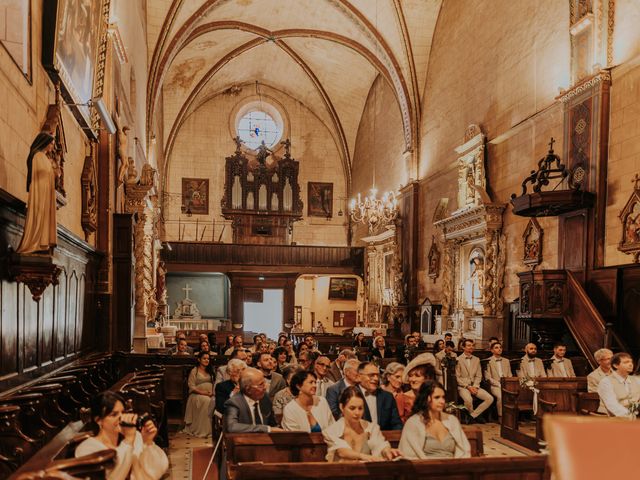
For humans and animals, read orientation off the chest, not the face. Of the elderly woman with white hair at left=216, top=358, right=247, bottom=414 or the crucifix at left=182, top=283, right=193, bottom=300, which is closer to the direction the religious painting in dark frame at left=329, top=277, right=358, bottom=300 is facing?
the elderly woman with white hair

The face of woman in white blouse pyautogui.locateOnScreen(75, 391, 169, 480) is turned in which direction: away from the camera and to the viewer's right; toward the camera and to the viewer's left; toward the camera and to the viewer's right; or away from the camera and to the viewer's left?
toward the camera and to the viewer's right

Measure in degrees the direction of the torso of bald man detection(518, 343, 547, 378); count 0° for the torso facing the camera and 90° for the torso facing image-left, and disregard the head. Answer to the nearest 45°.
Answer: approximately 0°

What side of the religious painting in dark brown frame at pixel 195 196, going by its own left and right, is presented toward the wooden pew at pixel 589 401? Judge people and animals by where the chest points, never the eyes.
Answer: front

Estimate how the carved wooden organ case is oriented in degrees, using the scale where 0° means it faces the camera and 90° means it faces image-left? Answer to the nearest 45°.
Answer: approximately 0°

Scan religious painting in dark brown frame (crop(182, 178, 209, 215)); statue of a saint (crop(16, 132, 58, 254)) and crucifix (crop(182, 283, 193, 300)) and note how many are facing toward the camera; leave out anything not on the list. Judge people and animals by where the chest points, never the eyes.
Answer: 2

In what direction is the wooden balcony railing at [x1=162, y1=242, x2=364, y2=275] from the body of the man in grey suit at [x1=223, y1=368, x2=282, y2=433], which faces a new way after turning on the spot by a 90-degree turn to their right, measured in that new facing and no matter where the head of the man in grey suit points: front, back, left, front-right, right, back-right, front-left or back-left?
back-right

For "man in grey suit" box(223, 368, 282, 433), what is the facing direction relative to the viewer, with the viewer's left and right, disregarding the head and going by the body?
facing the viewer and to the right of the viewer

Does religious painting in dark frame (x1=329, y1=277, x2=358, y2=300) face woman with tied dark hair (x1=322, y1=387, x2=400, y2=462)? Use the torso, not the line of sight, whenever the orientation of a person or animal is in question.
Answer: yes
